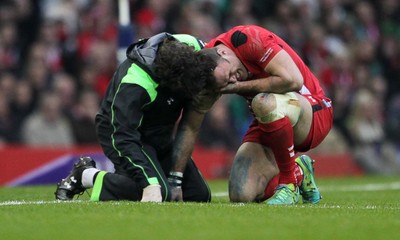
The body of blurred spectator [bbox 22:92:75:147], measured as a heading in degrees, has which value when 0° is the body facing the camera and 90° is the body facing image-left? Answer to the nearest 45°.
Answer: approximately 0°

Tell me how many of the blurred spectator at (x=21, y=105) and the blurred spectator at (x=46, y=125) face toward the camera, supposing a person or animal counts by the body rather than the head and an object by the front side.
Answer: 2

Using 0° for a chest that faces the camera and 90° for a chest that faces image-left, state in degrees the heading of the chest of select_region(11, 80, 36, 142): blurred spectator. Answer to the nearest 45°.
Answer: approximately 0°

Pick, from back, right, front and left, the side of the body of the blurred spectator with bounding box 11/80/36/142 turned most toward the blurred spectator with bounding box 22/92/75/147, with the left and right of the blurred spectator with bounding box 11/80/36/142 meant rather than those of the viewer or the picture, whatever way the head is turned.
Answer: left

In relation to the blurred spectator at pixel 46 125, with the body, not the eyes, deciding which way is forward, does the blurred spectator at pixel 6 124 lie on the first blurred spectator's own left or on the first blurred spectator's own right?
on the first blurred spectator's own right
